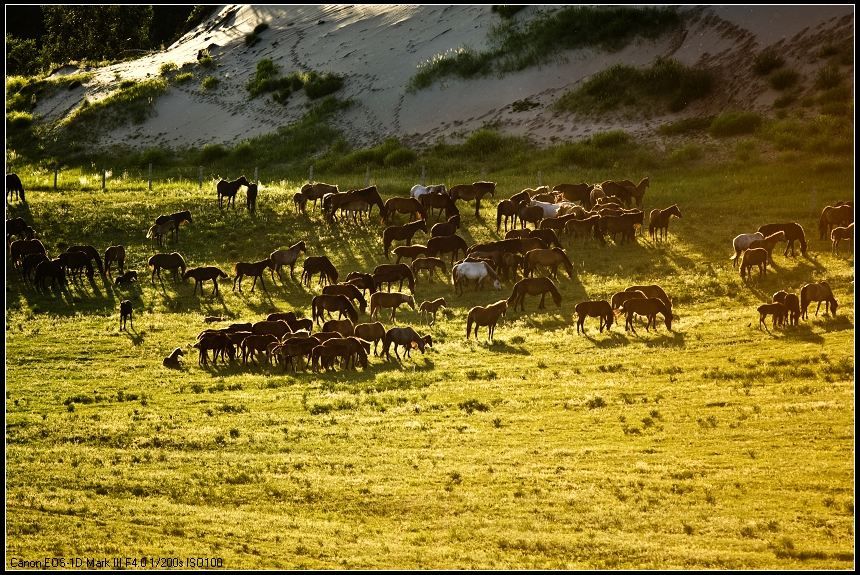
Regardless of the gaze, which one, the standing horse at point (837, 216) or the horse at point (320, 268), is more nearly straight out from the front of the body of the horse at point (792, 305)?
the horse

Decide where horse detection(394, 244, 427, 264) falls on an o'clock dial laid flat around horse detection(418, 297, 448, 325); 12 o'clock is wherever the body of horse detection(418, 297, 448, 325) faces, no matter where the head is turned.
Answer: horse detection(394, 244, 427, 264) is roughly at 9 o'clock from horse detection(418, 297, 448, 325).

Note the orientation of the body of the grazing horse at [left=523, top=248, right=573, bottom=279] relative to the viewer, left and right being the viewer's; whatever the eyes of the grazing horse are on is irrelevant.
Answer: facing to the right of the viewer

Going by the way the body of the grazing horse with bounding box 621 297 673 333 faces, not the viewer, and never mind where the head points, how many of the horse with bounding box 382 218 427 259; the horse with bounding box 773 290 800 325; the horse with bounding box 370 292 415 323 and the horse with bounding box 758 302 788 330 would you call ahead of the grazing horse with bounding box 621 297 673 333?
2
